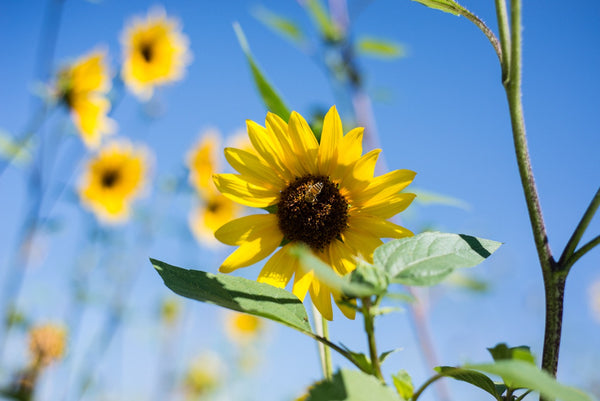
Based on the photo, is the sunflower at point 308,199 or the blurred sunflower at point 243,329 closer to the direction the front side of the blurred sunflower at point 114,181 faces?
the sunflower

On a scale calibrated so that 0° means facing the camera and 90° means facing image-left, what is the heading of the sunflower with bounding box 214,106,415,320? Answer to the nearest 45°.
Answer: approximately 0°

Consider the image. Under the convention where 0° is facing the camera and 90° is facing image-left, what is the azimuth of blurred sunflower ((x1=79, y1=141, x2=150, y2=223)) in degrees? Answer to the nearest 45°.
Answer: approximately 0°

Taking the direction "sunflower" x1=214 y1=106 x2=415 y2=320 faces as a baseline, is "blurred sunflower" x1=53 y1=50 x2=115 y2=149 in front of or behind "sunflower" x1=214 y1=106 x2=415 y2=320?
behind
